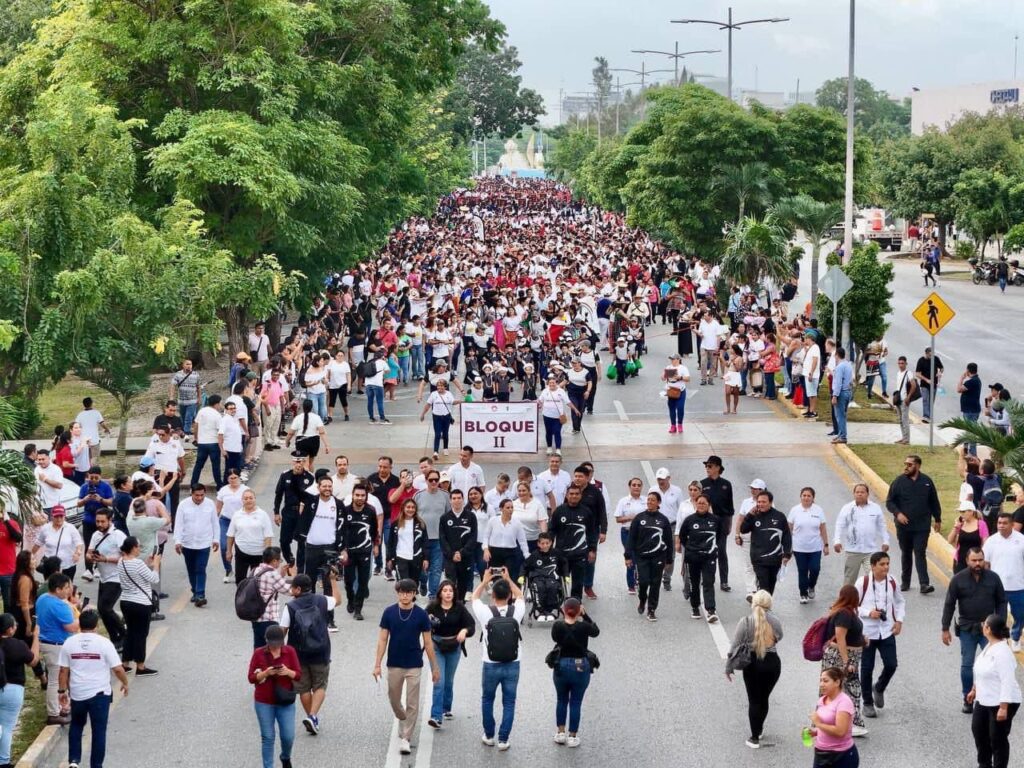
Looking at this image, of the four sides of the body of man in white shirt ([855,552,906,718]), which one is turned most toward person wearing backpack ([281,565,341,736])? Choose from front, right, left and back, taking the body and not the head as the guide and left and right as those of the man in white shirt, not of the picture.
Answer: right

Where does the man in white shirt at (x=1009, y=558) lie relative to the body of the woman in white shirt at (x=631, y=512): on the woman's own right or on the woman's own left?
on the woman's own left

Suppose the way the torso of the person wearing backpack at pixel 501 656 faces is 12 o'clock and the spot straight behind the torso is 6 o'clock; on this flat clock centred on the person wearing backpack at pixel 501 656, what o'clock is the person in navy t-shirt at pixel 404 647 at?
the person in navy t-shirt at pixel 404 647 is roughly at 9 o'clock from the person wearing backpack at pixel 501 656.

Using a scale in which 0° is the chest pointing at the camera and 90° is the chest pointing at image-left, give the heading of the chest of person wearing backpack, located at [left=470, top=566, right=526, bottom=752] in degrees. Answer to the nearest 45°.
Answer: approximately 180°

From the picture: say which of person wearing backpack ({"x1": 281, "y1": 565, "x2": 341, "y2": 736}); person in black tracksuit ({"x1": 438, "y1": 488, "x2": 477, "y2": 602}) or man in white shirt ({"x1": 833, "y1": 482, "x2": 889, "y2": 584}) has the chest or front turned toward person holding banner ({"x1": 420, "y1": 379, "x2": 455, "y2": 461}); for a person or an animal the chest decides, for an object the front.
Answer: the person wearing backpack

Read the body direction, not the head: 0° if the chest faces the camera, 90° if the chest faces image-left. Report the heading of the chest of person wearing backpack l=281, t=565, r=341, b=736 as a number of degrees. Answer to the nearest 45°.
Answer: approximately 180°

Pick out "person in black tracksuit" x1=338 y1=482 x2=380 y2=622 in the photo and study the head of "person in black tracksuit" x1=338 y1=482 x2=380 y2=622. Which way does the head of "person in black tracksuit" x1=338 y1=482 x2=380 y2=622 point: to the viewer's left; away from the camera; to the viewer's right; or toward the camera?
toward the camera

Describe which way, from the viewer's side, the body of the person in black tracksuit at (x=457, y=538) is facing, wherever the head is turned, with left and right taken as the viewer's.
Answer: facing the viewer

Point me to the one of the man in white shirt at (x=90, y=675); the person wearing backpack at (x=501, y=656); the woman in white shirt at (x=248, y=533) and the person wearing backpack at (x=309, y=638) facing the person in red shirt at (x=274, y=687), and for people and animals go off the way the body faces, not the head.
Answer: the woman in white shirt

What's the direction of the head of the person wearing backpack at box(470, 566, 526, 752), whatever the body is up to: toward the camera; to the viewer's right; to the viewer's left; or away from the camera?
away from the camera

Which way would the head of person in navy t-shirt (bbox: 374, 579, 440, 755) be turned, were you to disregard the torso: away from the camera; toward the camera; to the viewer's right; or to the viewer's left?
toward the camera

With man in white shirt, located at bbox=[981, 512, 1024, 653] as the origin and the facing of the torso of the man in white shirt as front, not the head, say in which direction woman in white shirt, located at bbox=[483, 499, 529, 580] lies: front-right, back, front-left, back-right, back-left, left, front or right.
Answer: front-right

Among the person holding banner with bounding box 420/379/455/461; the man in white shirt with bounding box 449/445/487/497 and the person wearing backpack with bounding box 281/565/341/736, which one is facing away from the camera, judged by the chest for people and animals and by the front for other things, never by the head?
the person wearing backpack

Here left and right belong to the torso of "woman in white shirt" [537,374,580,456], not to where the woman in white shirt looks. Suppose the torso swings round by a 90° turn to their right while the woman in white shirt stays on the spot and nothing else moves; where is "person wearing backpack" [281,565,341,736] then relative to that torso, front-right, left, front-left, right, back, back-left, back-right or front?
left

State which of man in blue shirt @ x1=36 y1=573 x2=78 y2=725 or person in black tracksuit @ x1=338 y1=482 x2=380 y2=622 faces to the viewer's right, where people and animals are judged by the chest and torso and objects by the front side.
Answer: the man in blue shirt

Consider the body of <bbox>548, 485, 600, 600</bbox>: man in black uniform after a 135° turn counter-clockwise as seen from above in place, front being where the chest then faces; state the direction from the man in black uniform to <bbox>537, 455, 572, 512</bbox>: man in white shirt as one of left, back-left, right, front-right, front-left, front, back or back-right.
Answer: front-left

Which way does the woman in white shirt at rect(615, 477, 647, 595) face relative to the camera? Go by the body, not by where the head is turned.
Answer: toward the camera

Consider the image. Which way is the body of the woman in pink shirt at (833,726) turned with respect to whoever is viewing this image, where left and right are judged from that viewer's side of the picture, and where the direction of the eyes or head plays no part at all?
facing the viewer and to the left of the viewer

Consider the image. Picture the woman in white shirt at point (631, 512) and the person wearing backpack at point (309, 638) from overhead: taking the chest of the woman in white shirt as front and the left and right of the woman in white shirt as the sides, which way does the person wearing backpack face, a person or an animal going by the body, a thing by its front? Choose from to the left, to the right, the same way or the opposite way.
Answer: the opposite way

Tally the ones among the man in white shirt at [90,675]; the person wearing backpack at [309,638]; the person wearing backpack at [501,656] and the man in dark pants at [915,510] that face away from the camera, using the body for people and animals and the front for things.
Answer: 3

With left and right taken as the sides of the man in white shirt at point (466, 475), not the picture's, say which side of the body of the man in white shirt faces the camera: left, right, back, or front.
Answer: front

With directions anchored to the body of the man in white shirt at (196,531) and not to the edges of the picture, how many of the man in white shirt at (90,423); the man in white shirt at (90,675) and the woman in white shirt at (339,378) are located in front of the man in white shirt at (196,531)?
1
